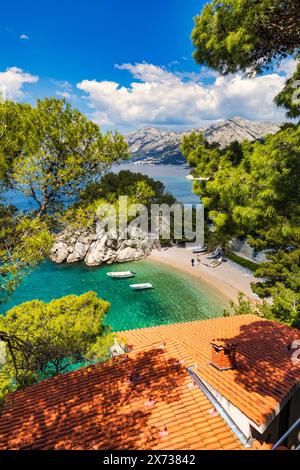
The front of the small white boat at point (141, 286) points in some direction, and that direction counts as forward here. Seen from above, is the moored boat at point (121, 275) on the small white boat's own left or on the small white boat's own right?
on the small white boat's own right

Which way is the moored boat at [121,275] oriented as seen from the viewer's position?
to the viewer's left

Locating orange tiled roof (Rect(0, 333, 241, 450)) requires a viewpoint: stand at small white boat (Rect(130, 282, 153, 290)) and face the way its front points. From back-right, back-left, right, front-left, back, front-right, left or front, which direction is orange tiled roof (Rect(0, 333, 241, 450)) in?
left

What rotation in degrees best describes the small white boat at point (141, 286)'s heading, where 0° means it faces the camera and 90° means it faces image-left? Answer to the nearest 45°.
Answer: approximately 90°

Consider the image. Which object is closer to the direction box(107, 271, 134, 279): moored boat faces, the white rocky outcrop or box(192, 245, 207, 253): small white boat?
the white rocky outcrop

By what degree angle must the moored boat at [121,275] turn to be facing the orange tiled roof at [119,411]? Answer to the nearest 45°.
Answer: approximately 90° to its left

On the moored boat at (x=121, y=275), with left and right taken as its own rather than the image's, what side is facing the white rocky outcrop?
right

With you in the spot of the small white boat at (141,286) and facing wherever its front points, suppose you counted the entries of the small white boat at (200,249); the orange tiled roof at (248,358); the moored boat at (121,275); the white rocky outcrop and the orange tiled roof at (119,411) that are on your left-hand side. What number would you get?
2

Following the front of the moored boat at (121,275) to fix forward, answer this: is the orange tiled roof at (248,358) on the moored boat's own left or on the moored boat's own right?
on the moored boat's own left

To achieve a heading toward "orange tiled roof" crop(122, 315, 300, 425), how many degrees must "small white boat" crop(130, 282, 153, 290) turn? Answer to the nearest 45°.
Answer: approximately 90° to its left

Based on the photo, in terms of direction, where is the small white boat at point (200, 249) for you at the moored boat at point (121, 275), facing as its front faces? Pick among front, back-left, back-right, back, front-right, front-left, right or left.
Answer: back-right

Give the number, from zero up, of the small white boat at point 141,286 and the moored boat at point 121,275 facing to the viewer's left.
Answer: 2
